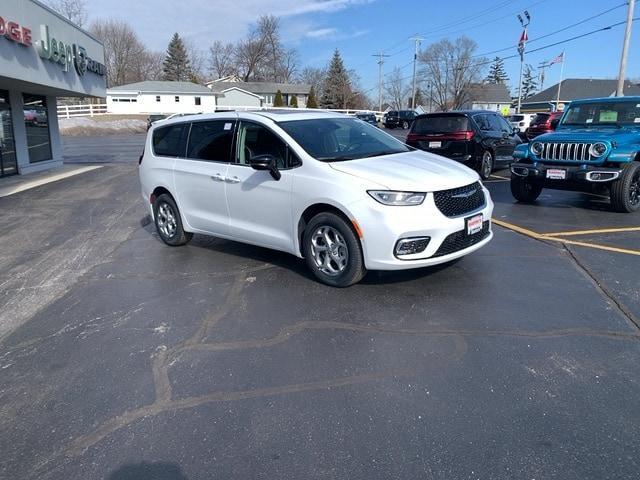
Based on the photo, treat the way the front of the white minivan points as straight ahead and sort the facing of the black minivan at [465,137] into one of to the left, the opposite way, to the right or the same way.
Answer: to the left

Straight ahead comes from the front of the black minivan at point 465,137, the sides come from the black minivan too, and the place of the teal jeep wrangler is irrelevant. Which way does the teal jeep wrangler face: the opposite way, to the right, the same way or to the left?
the opposite way

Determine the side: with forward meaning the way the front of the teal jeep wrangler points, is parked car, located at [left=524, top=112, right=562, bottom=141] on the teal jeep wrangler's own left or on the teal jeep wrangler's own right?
on the teal jeep wrangler's own right

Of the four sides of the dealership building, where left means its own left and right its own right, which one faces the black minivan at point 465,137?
front

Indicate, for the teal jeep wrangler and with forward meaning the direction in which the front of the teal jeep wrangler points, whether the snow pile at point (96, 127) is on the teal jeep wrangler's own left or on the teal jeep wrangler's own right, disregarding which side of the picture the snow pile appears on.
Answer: on the teal jeep wrangler's own right

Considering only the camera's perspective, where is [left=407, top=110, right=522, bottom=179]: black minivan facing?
facing away from the viewer and to the right of the viewer

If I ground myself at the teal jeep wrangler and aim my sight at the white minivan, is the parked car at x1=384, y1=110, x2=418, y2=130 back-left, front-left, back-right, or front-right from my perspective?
back-right

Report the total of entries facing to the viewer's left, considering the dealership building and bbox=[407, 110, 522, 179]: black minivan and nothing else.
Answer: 0

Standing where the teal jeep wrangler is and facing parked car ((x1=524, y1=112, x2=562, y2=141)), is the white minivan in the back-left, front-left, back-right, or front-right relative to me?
back-left

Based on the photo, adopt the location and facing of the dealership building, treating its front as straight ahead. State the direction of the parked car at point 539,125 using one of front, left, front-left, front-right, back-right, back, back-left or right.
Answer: front-left

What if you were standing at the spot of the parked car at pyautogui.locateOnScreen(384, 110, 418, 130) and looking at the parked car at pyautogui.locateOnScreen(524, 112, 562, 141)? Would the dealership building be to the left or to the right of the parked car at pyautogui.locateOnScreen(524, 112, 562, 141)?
right

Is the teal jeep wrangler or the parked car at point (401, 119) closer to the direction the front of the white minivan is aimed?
the teal jeep wrangler

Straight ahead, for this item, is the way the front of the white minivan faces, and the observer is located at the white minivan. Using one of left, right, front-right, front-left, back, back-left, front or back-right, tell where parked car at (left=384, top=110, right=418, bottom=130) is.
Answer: back-left

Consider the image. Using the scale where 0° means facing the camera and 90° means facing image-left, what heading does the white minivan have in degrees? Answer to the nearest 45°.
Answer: approximately 315°

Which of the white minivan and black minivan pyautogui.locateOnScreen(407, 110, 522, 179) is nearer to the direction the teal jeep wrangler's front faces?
the white minivan
